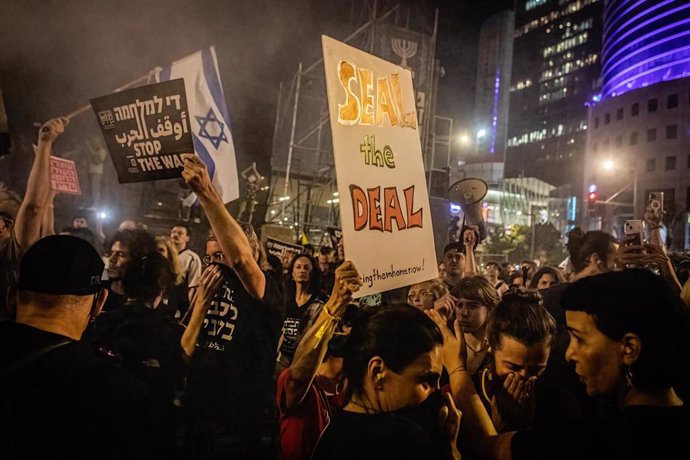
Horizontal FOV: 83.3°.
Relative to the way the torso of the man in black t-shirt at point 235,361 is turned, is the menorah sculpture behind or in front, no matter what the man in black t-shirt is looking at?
behind

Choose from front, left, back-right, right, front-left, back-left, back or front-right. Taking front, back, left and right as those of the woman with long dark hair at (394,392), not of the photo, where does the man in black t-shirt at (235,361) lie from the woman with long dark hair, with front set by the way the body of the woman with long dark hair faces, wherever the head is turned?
back-left

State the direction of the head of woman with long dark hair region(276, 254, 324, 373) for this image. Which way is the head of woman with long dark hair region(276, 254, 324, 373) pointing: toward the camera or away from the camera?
toward the camera

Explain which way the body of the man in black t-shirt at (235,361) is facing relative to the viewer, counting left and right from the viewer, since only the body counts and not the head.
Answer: facing the viewer and to the left of the viewer

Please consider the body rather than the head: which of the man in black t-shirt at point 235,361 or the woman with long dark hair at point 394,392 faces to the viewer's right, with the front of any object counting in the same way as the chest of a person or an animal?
the woman with long dark hair

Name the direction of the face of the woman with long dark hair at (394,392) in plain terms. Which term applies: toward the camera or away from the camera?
toward the camera

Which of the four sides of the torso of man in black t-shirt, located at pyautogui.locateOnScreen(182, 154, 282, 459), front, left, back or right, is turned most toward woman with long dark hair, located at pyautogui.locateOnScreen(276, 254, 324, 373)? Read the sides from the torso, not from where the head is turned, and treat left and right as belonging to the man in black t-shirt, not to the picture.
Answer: back

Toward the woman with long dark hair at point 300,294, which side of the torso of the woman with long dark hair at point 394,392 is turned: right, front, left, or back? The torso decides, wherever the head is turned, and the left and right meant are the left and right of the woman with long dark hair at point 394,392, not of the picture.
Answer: left

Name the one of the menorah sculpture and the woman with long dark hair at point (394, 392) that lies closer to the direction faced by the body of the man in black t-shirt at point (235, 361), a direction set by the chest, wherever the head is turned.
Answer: the woman with long dark hair

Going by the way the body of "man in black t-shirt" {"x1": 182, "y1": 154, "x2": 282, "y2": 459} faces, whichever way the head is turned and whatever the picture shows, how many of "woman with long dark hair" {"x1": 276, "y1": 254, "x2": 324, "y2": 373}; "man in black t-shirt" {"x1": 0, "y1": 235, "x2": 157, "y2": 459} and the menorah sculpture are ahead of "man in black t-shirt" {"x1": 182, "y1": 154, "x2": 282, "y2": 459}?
1

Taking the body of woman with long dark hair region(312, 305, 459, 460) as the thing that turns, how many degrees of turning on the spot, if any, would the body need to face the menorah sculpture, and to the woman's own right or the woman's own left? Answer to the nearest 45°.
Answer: approximately 90° to the woman's own left
